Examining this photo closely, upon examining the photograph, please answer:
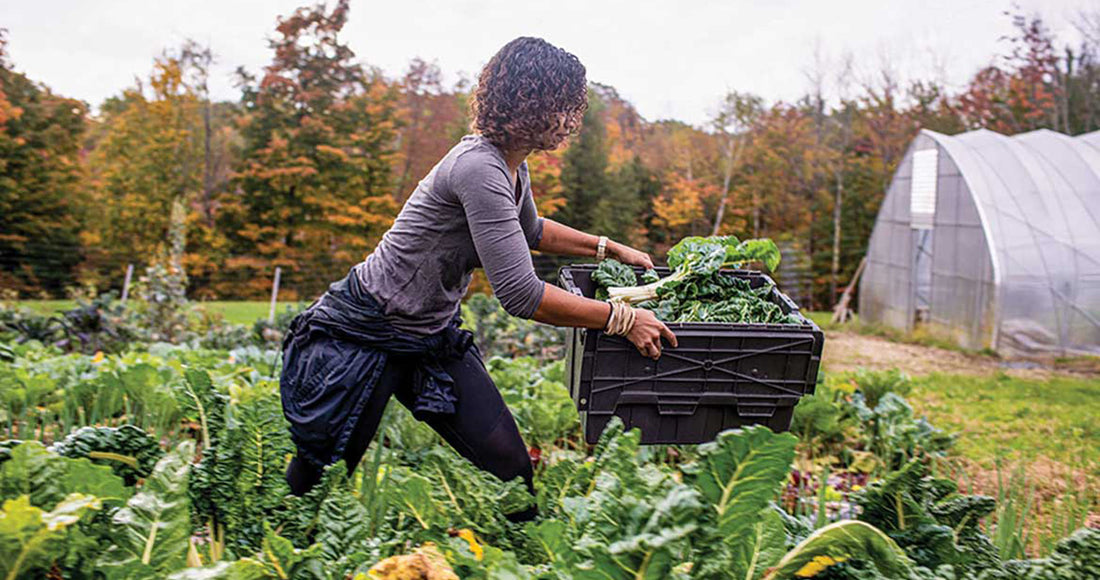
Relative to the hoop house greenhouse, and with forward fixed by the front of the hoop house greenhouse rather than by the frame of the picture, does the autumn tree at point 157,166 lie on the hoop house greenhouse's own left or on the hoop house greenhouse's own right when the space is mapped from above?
on the hoop house greenhouse's own right

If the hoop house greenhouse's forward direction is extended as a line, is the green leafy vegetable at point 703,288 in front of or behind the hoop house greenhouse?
in front

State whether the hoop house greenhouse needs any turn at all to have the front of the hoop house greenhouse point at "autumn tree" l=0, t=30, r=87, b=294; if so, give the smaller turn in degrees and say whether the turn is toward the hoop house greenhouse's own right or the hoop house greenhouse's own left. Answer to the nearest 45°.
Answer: approximately 45° to the hoop house greenhouse's own right

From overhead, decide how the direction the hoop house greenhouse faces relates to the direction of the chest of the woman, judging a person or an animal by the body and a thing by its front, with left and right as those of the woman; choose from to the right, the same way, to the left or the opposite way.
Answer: the opposite way

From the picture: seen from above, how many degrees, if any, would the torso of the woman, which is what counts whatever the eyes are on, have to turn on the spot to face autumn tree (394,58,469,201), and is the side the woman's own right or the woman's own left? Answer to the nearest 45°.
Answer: approximately 90° to the woman's own left

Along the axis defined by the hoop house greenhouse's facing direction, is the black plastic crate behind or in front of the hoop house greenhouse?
in front

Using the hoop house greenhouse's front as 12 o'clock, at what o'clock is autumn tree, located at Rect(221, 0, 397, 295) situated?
The autumn tree is roughly at 2 o'clock from the hoop house greenhouse.

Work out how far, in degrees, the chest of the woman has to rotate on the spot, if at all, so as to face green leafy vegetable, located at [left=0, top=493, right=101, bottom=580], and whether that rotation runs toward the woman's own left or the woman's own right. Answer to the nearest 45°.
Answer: approximately 135° to the woman's own right

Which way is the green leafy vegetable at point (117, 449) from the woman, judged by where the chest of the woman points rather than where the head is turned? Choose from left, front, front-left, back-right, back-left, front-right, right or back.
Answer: back-right

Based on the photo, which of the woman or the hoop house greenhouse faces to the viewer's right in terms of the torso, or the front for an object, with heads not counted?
the woman

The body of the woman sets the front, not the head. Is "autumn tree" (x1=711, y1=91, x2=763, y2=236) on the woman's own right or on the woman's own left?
on the woman's own left

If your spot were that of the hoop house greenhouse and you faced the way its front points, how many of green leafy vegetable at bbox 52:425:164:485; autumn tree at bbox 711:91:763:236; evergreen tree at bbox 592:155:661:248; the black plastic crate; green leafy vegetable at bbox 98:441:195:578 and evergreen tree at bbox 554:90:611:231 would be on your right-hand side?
3

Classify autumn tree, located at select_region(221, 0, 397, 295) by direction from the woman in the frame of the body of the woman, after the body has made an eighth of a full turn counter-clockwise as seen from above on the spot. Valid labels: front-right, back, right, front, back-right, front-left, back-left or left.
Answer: front-left

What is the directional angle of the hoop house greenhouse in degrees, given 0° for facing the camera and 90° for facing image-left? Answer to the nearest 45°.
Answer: approximately 45°

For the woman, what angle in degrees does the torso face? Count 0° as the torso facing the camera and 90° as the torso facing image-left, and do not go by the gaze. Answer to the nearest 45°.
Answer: approximately 270°
